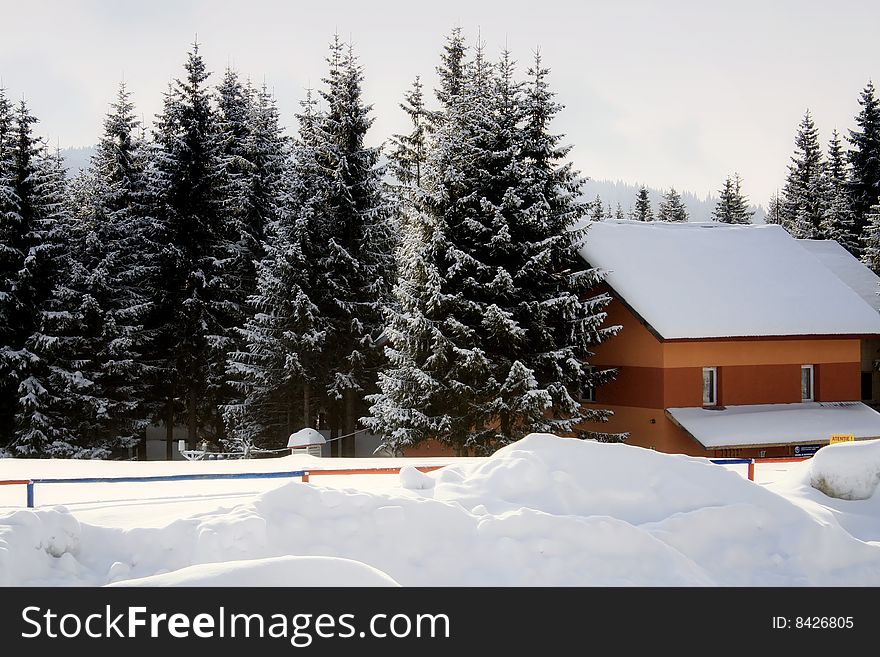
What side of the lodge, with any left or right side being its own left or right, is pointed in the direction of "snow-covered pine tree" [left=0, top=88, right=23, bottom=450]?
right

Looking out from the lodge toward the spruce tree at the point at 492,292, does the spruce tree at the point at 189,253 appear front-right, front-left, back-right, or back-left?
front-right

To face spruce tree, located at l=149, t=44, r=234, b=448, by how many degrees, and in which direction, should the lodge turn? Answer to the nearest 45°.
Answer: approximately 90° to its right

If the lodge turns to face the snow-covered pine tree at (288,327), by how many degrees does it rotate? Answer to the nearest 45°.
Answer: approximately 90° to its right

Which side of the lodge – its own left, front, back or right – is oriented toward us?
front

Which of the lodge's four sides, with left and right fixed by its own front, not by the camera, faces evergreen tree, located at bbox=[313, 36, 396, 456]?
right

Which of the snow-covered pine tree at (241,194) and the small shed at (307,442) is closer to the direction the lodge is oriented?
the small shed

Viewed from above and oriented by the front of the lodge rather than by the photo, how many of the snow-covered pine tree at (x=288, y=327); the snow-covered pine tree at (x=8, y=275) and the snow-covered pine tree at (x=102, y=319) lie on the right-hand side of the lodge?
3

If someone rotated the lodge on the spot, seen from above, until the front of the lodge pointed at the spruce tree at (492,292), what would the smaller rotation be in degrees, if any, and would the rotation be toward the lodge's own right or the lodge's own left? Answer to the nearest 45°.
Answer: approximately 45° to the lodge's own right

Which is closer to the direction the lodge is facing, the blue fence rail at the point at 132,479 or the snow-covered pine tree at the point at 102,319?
the blue fence rail

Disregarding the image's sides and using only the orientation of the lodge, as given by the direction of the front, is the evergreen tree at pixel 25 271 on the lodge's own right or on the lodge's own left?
on the lodge's own right

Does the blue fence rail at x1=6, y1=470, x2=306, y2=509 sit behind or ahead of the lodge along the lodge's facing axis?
ahead

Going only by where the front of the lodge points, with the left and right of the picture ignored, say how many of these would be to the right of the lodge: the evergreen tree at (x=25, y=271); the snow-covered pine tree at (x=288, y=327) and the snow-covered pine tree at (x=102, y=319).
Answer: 3
